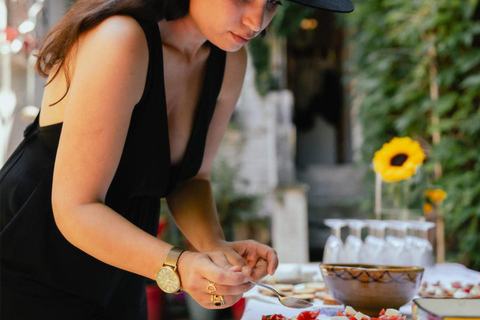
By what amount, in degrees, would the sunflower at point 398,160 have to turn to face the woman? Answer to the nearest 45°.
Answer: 0° — it already faces them

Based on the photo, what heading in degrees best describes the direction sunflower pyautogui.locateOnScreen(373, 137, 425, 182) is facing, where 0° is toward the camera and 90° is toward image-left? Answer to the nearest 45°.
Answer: approximately 0°

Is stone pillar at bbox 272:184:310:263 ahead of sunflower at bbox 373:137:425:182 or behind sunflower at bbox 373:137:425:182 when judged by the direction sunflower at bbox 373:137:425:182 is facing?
behind

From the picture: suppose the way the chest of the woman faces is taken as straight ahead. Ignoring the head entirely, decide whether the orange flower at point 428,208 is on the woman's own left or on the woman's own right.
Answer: on the woman's own left

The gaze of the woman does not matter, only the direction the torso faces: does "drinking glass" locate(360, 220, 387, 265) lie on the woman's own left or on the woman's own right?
on the woman's own left

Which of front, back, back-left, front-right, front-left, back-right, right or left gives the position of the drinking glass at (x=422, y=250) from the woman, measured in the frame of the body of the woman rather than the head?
left

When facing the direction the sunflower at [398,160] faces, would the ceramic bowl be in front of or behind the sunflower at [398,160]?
in front

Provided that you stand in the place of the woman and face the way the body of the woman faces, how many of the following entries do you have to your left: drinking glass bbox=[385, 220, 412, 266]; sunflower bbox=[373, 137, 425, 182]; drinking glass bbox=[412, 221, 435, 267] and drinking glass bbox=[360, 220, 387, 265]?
4

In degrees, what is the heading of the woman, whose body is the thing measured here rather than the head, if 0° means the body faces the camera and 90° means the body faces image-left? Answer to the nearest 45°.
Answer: approximately 315°
